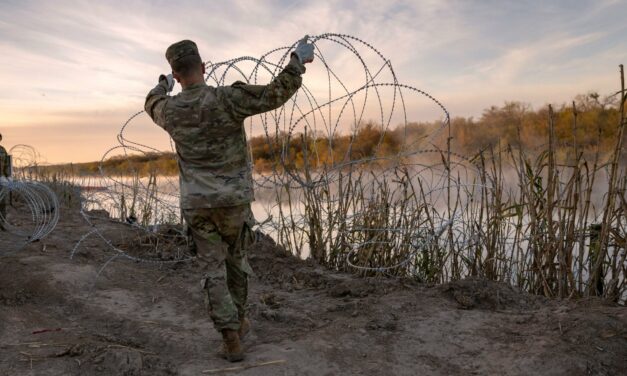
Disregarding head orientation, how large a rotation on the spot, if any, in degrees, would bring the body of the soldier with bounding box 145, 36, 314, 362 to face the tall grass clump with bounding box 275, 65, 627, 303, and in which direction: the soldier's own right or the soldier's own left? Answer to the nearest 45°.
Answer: approximately 45° to the soldier's own right

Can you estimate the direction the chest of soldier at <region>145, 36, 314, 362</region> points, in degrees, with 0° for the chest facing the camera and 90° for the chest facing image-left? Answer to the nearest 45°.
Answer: approximately 180°
